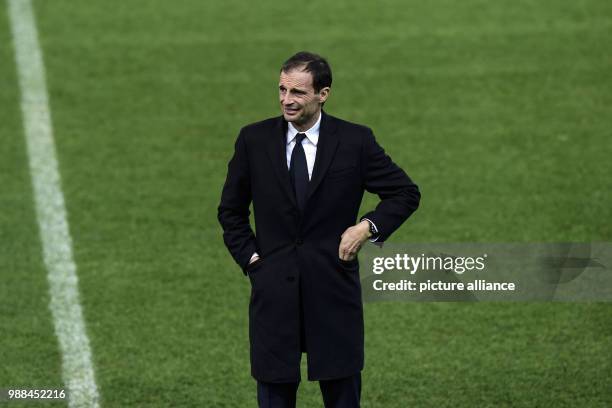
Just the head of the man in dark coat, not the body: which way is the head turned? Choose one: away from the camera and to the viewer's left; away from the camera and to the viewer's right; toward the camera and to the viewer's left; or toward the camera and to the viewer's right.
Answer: toward the camera and to the viewer's left

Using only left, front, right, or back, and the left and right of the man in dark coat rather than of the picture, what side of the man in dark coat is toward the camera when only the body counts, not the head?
front
